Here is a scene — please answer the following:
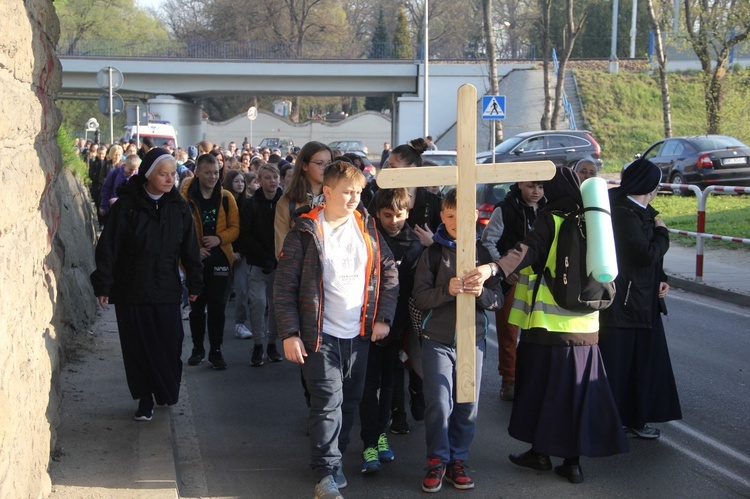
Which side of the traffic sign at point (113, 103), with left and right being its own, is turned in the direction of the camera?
back

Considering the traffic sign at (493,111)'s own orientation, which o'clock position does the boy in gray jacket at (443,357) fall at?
The boy in gray jacket is roughly at 12 o'clock from the traffic sign.

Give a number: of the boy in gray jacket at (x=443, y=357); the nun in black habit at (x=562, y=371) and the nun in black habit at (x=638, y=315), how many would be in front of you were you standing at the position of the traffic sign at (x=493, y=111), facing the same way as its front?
3

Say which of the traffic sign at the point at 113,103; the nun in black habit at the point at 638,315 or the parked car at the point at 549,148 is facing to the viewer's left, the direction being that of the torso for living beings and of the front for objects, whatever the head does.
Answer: the parked car

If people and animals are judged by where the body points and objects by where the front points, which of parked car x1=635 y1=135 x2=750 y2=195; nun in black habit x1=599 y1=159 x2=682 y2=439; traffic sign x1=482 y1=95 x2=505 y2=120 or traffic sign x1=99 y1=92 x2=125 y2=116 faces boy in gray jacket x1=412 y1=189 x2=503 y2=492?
traffic sign x1=482 y1=95 x2=505 y2=120

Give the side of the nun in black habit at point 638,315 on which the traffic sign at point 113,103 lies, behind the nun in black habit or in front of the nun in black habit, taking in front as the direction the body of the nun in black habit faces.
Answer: behind

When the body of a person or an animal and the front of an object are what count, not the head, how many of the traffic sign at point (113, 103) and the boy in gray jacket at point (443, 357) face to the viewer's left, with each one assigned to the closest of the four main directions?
0

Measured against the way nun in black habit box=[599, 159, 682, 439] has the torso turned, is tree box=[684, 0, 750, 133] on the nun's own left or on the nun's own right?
on the nun's own left

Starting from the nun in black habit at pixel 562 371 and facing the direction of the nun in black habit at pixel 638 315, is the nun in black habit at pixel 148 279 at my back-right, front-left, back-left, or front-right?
back-left

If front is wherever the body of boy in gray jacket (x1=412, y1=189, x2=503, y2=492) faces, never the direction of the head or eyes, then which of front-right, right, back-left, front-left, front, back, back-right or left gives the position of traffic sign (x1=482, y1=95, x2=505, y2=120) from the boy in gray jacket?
back

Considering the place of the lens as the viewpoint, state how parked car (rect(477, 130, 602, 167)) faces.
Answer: facing to the left of the viewer

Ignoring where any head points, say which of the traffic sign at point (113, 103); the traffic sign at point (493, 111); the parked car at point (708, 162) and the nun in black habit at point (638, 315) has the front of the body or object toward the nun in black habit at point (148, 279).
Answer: the traffic sign at point (493, 111)

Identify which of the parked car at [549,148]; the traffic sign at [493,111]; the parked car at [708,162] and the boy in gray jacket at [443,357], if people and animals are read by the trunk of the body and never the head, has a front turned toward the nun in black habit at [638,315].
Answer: the traffic sign
